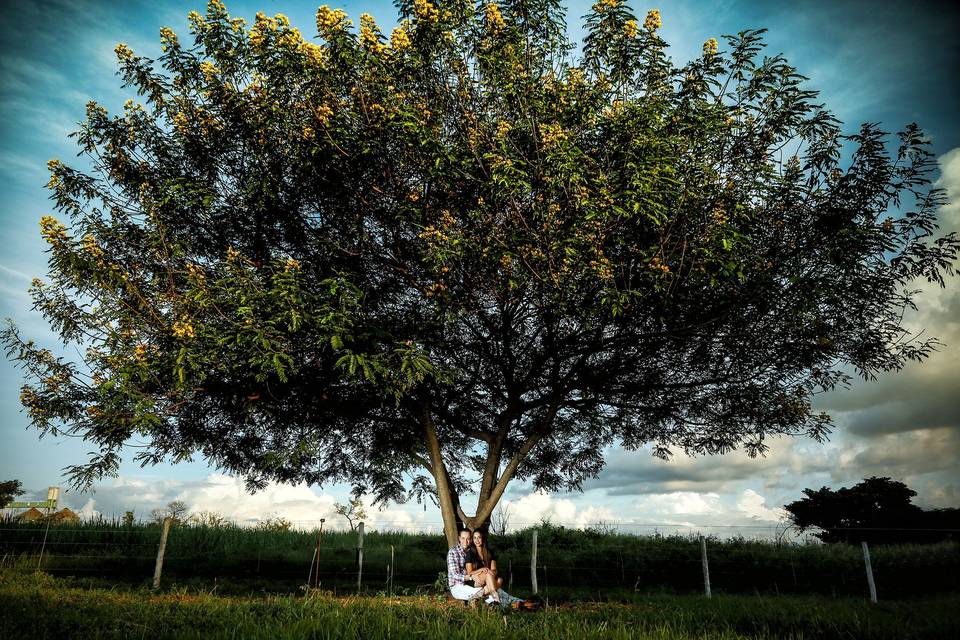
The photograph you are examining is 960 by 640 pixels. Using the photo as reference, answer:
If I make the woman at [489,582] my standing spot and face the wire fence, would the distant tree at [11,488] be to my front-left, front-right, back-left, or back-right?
front-left

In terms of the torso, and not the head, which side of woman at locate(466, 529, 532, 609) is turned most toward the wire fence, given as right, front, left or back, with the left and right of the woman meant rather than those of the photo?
back

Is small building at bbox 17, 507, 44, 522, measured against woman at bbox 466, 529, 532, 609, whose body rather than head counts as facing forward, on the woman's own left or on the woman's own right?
on the woman's own right

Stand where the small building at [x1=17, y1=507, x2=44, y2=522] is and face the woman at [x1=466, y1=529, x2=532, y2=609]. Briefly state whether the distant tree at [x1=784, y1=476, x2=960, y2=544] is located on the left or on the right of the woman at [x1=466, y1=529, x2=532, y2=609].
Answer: left

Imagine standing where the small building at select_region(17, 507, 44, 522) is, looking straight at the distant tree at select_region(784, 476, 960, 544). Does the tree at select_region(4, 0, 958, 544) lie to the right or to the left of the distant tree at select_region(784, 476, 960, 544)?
right

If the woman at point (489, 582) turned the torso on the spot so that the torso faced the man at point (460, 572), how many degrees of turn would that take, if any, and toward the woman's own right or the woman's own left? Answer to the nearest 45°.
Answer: approximately 135° to the woman's own right

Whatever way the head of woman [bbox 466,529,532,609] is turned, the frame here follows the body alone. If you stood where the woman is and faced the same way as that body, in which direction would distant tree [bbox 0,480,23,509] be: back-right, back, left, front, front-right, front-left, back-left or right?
back-right

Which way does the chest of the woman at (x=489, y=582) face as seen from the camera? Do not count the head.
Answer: toward the camera

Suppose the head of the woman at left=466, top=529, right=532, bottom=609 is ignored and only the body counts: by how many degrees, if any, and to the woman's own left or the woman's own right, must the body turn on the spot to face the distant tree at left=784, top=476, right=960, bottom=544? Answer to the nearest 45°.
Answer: approximately 135° to the woman's own left
